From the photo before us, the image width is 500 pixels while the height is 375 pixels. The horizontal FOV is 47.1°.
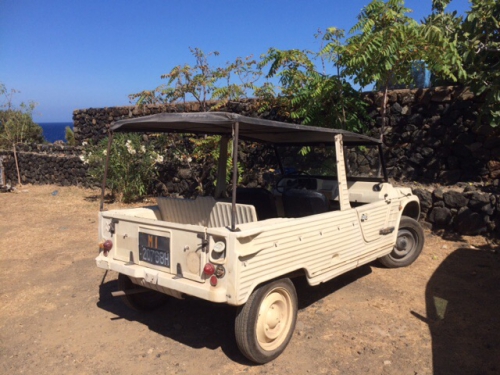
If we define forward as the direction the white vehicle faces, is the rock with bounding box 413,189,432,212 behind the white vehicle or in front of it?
in front

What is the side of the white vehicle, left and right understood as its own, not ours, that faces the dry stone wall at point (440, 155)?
front

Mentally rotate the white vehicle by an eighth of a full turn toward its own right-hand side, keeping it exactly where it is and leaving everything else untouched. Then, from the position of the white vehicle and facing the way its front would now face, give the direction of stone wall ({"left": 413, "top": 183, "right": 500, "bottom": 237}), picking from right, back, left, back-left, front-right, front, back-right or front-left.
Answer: front-left

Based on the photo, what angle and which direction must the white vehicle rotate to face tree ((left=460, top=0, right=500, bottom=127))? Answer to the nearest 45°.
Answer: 0° — it already faces it

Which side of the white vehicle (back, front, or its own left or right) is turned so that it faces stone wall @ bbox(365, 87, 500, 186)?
front

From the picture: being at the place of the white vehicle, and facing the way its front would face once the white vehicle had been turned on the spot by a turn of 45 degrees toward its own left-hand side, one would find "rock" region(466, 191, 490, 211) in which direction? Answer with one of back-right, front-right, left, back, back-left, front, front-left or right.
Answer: front-right

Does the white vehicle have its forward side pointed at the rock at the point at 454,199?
yes

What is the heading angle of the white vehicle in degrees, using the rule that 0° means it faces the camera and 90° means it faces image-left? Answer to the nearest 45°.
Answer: approximately 225°

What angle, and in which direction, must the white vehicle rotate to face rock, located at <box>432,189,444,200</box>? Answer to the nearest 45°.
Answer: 0° — it already faces it

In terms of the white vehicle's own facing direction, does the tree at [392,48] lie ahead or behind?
ahead
